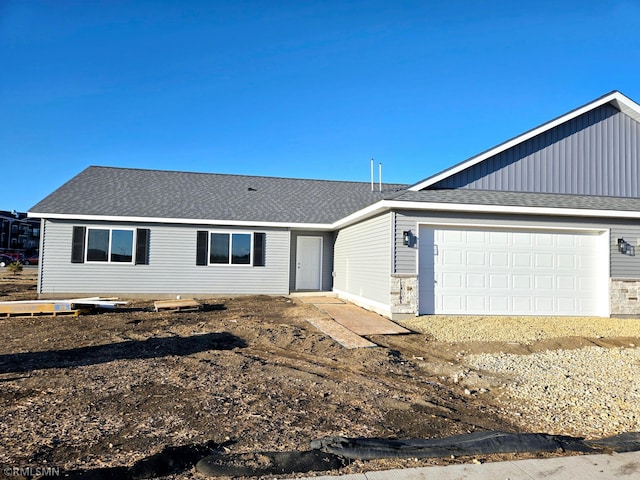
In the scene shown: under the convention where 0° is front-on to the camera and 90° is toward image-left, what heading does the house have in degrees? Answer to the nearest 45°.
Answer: approximately 0°

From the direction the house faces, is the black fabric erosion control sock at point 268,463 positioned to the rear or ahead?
ahead

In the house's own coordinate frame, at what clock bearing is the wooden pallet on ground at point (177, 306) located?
The wooden pallet on ground is roughly at 3 o'clock from the house.

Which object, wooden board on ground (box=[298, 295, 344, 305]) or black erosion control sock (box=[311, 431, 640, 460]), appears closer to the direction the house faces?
the black erosion control sock

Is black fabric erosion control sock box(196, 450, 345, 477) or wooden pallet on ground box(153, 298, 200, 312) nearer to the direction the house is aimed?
the black fabric erosion control sock

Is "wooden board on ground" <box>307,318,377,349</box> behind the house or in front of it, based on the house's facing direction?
in front
